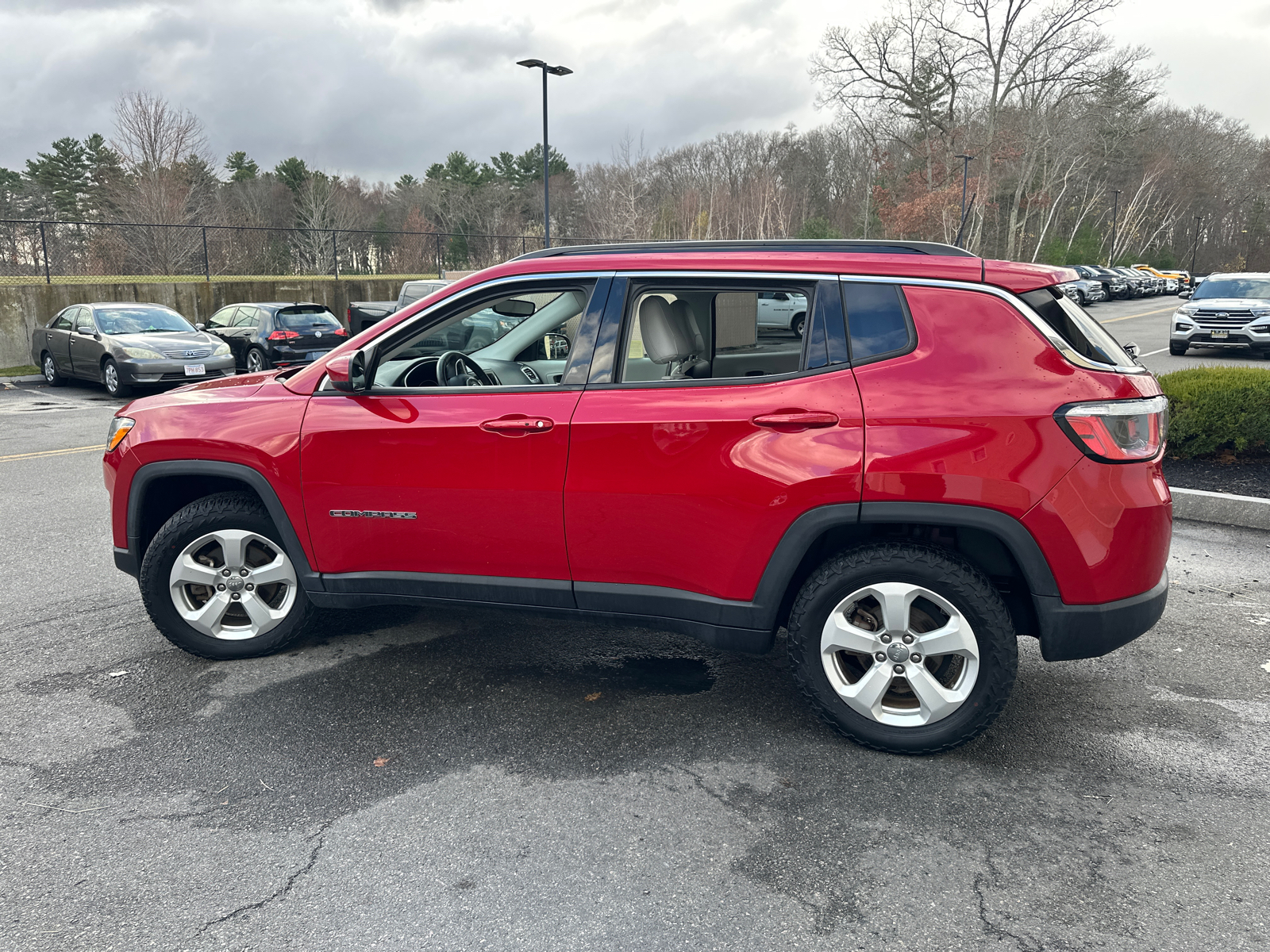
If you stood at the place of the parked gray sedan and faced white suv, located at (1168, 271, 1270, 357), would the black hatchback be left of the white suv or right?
left

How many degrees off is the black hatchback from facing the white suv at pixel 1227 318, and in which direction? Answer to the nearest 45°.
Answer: approximately 135° to its right

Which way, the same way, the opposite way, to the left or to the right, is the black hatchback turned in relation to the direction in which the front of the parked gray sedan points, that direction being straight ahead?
the opposite way

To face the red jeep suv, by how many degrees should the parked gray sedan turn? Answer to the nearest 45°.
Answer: approximately 45° to its right

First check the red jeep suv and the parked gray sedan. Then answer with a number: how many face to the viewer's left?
1

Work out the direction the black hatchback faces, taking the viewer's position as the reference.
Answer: facing away from the viewer and to the left of the viewer

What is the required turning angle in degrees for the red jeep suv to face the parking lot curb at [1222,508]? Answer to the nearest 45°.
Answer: approximately 135° to its right

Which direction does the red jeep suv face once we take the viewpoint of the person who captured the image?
facing to the left of the viewer

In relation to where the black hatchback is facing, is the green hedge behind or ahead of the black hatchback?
behind

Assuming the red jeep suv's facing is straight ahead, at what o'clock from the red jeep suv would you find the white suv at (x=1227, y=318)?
The white suv is roughly at 4 o'clock from the red jeep suv.
